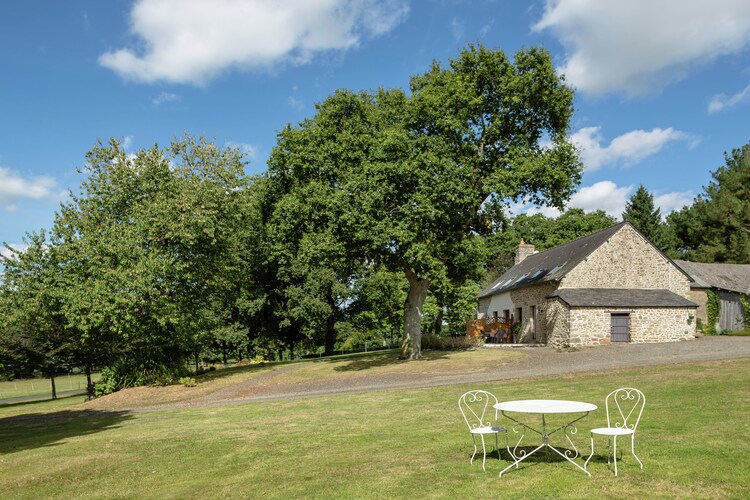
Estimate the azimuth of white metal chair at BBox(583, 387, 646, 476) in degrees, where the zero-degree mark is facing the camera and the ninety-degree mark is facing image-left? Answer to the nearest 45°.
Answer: approximately 45°

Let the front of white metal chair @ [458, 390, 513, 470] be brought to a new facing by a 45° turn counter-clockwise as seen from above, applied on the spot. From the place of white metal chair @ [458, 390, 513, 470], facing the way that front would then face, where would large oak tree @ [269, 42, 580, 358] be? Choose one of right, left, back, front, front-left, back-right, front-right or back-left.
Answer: left

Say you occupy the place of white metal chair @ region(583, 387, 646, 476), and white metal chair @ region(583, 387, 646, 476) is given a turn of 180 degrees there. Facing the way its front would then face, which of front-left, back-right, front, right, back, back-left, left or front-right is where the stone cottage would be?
front-left

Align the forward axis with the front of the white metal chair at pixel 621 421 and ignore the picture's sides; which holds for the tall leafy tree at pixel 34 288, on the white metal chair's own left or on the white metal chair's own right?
on the white metal chair's own right

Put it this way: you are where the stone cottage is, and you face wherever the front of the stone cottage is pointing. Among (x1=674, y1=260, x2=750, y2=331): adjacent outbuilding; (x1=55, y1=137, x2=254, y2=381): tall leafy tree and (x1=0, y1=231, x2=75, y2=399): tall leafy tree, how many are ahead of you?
2

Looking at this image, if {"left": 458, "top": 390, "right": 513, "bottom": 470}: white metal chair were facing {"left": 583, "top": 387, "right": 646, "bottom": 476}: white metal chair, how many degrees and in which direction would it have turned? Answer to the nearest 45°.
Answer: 0° — it already faces it

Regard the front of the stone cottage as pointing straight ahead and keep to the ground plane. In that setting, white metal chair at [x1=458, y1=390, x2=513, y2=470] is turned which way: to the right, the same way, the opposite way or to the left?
to the left

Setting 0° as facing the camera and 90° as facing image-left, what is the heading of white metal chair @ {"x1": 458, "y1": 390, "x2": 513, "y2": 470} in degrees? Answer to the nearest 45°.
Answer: approximately 315°

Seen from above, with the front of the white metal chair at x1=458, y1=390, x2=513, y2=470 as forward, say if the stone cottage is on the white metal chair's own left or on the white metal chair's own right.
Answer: on the white metal chair's own left

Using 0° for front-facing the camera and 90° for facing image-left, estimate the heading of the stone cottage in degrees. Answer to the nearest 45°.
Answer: approximately 45°

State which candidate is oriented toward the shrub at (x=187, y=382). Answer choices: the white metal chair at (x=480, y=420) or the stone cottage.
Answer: the stone cottage
